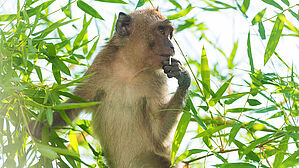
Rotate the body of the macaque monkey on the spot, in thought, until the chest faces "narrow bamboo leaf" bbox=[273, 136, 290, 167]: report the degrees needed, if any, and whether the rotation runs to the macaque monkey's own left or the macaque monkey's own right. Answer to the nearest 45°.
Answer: approximately 90° to the macaque monkey's own left

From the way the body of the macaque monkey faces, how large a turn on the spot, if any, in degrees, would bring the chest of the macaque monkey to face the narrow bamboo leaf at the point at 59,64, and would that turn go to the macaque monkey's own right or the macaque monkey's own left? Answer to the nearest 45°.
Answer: approximately 90° to the macaque monkey's own right

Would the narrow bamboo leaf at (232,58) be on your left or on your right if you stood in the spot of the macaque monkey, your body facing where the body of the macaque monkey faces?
on your left

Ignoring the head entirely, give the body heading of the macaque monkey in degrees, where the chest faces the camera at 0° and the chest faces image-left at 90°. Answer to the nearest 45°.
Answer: approximately 315°
